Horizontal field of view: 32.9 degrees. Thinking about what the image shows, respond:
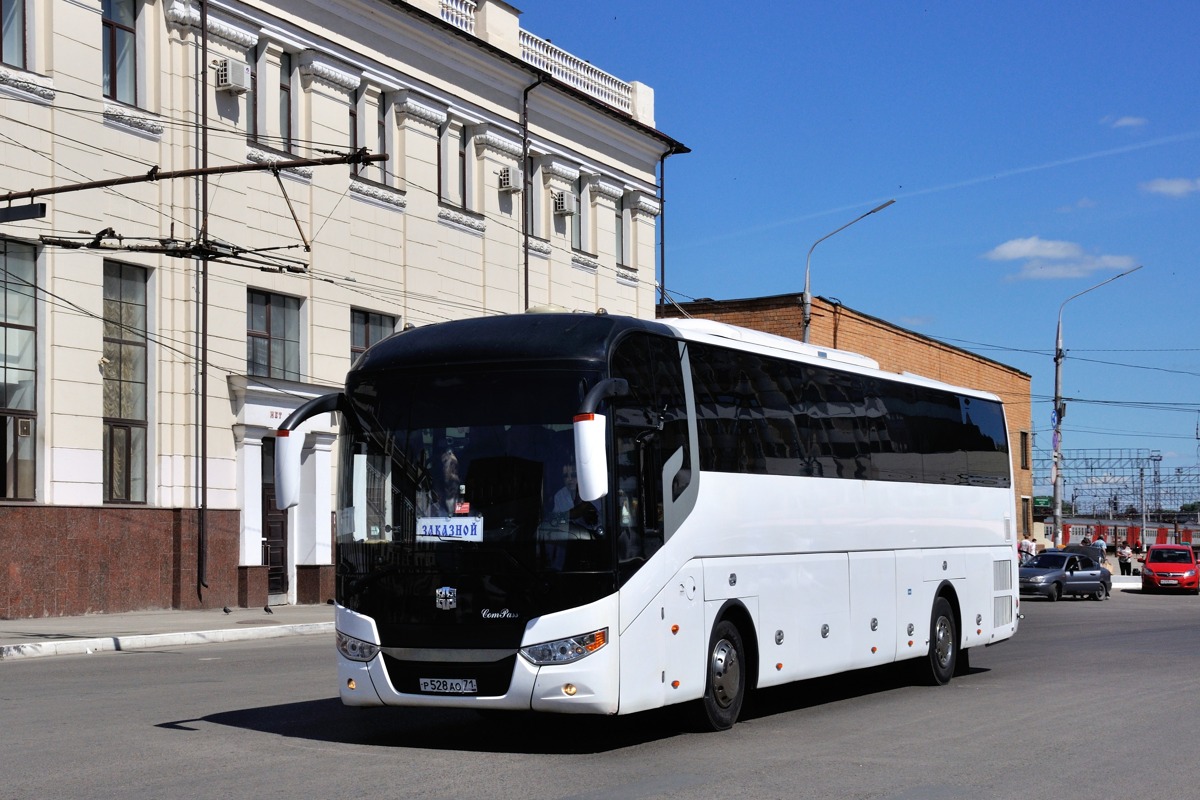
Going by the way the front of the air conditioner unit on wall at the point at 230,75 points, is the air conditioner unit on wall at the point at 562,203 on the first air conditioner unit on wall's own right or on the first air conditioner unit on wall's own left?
on the first air conditioner unit on wall's own left

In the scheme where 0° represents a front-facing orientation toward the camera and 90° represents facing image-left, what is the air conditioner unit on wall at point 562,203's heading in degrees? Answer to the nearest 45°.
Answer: approximately 315°

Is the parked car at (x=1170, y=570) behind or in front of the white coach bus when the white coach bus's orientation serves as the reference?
behind

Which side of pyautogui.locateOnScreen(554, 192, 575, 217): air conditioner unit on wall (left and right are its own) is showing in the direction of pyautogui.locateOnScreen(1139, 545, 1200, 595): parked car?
left

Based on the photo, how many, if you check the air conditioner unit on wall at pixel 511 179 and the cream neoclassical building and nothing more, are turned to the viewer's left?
0

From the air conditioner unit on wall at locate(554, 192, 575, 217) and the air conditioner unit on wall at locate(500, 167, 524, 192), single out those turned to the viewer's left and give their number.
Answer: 0

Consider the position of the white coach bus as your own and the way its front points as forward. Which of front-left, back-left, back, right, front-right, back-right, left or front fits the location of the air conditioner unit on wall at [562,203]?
back-right

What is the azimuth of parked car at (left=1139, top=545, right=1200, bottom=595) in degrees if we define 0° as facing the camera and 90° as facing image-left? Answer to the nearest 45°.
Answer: approximately 0°

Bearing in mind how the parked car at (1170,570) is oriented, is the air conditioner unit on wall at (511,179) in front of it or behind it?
in front

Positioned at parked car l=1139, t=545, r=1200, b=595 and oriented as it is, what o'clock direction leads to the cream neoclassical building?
The cream neoclassical building is roughly at 1 o'clock from the parked car.

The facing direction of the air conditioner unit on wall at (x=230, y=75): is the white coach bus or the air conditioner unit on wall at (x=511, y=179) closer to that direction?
the white coach bus

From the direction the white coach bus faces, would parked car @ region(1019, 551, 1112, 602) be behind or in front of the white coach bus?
behind

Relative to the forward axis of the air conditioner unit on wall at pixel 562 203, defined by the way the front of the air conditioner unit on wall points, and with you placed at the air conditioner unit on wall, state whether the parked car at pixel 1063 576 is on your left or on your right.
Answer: on your left

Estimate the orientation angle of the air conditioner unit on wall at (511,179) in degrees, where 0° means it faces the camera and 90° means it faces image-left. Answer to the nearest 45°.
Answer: approximately 315°

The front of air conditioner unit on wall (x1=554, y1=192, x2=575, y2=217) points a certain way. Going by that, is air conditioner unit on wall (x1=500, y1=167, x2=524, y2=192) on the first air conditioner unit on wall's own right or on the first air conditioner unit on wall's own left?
on the first air conditioner unit on wall's own right
